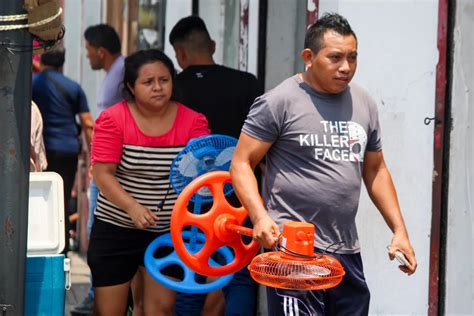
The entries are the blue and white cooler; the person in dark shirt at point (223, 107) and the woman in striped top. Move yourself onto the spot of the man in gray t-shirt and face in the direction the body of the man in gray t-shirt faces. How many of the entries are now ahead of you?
0

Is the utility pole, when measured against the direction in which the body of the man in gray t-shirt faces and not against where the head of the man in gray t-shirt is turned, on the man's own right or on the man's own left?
on the man's own right

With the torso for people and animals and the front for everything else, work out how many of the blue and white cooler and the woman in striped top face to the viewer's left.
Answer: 0

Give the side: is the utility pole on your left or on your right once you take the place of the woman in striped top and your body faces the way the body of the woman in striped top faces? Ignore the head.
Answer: on your right

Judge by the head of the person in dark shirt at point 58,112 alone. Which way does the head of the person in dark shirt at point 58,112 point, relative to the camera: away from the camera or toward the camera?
away from the camera

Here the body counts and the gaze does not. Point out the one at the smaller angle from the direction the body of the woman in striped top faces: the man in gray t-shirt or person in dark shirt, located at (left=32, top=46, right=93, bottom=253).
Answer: the man in gray t-shirt

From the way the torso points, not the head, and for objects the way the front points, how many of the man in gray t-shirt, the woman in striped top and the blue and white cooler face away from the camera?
0

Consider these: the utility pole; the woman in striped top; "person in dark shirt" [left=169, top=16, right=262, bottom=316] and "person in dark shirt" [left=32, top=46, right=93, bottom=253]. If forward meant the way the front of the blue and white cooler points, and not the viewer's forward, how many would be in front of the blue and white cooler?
1

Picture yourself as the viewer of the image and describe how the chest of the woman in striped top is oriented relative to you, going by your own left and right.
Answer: facing the viewer and to the right of the viewer

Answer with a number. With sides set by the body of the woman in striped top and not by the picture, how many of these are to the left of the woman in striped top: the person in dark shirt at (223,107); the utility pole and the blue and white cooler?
1

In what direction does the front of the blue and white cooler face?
toward the camera

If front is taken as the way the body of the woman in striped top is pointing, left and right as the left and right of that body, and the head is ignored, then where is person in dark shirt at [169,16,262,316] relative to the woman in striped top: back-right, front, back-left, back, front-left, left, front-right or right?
left

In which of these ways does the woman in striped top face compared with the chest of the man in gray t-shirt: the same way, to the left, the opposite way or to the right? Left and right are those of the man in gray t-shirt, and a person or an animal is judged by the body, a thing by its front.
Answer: the same way
